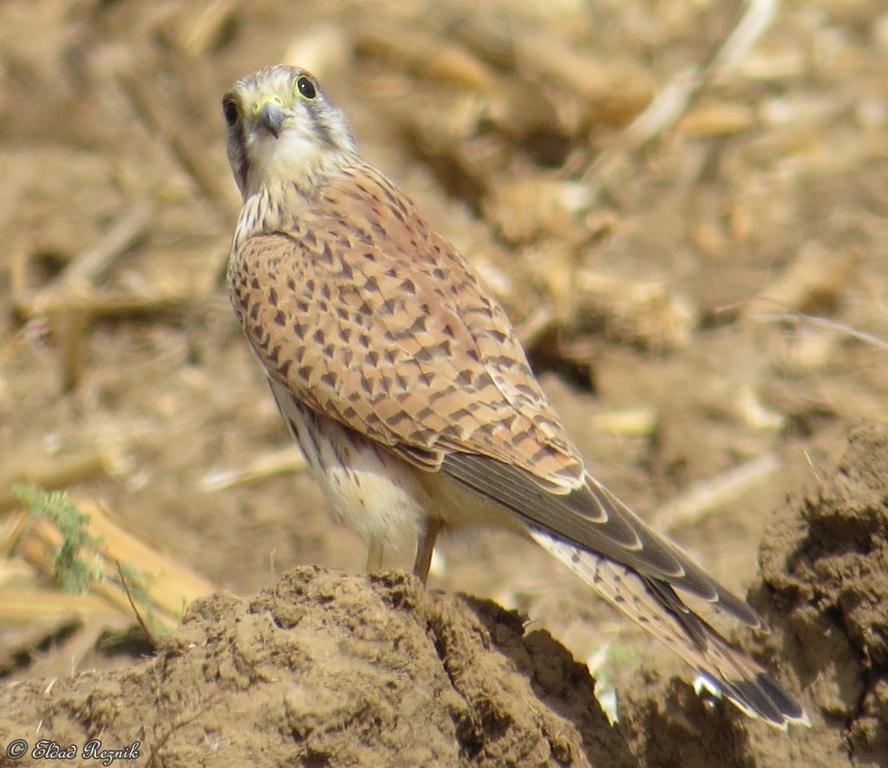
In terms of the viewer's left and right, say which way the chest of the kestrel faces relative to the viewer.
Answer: facing away from the viewer and to the left of the viewer
